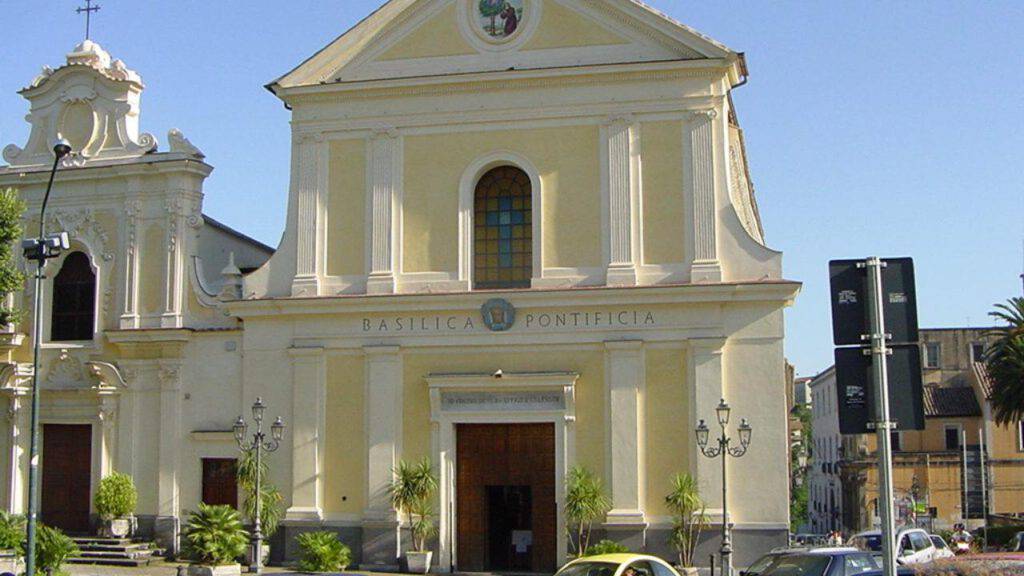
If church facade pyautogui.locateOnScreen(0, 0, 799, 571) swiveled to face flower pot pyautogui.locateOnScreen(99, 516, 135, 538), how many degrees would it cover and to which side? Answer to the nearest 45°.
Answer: approximately 90° to its right

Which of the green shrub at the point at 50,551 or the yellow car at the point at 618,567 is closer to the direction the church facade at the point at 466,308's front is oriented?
the yellow car

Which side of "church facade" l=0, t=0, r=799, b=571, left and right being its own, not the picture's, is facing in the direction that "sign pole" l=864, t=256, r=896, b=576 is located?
front

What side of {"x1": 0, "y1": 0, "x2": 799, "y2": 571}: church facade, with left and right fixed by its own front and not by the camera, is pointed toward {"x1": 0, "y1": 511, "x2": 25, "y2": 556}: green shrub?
right

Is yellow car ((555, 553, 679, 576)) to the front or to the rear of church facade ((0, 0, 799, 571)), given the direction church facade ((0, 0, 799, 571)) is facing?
to the front

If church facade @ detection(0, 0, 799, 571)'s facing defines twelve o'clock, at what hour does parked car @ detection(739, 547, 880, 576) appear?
The parked car is roughly at 11 o'clock from the church facade.

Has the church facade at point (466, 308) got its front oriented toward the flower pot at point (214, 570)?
no

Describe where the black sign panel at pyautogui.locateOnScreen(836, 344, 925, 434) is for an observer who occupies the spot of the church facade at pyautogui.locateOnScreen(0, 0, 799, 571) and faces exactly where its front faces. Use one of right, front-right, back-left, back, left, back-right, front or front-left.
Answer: front

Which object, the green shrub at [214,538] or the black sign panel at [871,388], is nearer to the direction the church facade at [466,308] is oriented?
the black sign panel

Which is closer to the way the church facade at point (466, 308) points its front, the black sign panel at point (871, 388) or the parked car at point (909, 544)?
the black sign panel

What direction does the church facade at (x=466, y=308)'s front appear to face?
toward the camera

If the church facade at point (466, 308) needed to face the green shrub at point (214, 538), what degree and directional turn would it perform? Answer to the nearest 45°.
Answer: approximately 45° to its right

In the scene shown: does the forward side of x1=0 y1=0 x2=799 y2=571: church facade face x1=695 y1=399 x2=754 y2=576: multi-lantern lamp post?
no

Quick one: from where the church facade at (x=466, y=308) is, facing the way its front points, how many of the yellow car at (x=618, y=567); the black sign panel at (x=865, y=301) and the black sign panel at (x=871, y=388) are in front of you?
3

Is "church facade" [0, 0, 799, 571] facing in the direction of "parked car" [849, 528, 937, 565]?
no
